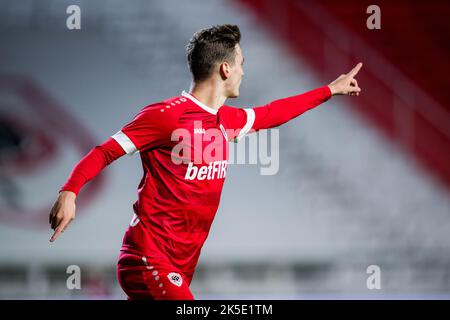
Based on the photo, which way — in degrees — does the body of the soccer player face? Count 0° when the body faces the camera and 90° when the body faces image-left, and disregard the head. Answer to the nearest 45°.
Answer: approximately 315°
